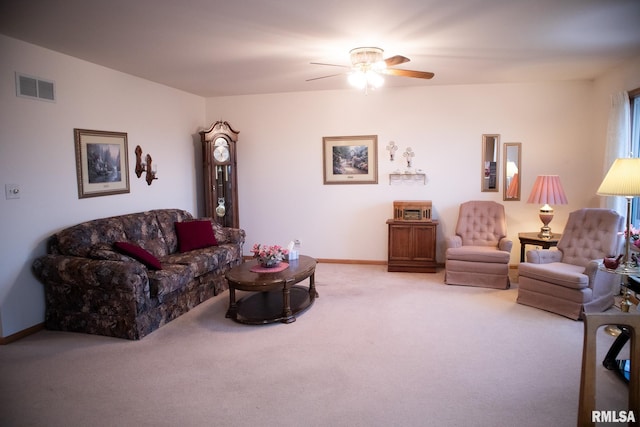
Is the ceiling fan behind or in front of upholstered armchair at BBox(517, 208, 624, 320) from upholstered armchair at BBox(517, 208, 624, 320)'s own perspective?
in front

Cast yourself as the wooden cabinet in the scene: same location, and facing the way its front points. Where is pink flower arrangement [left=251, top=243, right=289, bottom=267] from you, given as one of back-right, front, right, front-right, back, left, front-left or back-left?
front-right

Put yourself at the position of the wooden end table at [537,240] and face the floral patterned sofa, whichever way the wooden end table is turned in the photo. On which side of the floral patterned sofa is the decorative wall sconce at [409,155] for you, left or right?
right

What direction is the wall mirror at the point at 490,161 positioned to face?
toward the camera

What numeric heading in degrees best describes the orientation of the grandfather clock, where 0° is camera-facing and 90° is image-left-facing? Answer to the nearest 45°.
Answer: approximately 315°

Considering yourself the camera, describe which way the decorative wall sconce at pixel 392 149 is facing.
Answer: facing the viewer

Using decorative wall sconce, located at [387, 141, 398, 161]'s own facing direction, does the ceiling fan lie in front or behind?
in front

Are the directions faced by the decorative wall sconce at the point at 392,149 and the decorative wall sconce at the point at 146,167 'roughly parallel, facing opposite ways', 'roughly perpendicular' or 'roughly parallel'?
roughly perpendicular

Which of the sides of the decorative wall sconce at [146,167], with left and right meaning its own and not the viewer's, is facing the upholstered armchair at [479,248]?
front

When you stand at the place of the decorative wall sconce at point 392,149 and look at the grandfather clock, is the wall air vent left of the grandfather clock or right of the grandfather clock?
left
